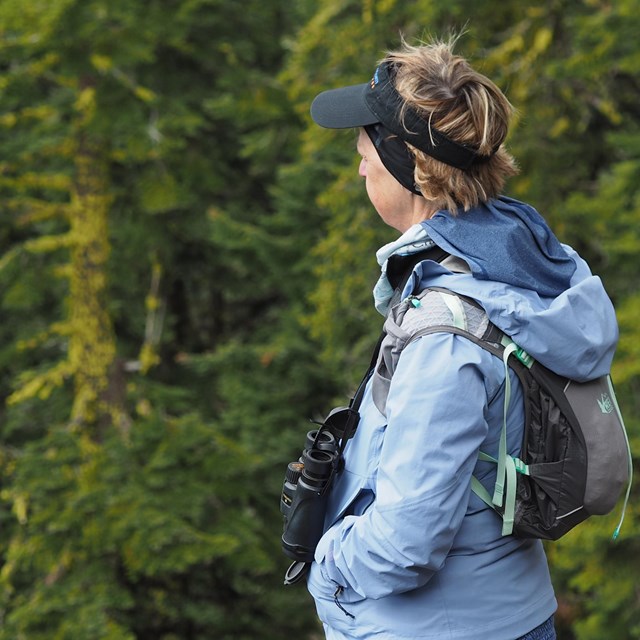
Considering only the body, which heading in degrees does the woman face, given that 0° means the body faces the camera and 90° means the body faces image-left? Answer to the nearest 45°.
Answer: approximately 90°

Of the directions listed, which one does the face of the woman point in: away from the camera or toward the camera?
away from the camera
